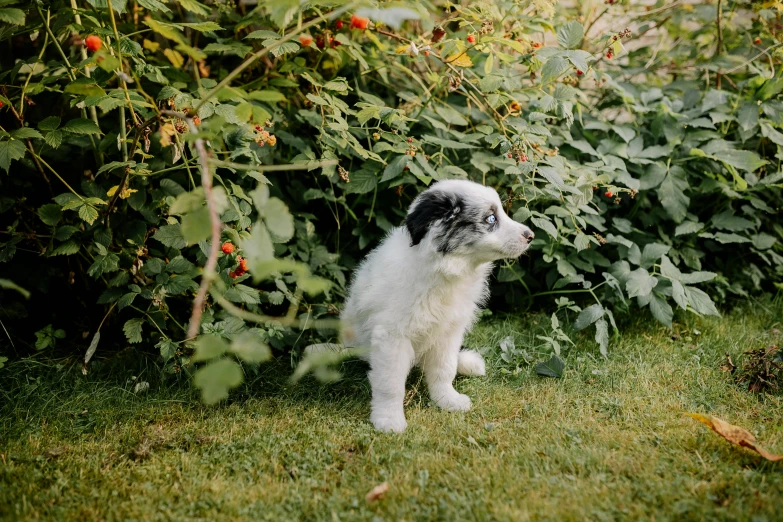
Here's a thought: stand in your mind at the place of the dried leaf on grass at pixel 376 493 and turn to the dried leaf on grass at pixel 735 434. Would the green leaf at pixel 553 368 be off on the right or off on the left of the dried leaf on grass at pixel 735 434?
left

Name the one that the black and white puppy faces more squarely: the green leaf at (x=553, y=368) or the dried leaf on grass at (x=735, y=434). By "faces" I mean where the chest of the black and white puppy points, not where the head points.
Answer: the dried leaf on grass

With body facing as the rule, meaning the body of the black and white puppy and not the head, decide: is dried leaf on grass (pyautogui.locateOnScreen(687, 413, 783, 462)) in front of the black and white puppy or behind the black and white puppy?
in front

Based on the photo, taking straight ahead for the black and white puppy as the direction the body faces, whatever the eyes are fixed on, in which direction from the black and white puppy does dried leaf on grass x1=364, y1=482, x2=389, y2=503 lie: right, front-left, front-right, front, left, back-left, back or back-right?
front-right

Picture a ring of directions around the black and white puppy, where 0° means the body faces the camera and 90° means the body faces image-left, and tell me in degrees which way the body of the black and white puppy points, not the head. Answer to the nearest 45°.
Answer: approximately 315°
